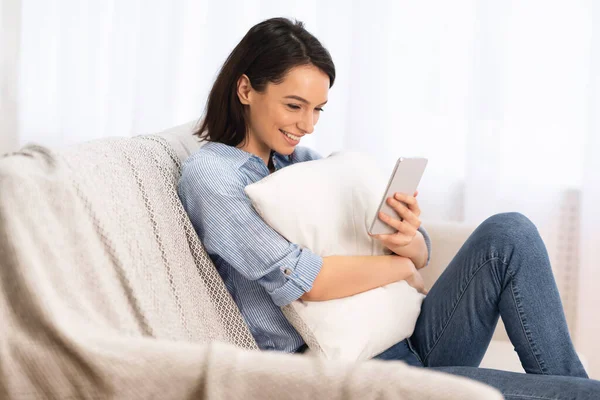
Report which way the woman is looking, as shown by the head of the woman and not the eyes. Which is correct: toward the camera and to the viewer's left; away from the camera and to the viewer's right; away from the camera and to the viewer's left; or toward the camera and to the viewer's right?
toward the camera and to the viewer's right

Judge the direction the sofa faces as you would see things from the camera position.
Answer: facing to the right of the viewer
